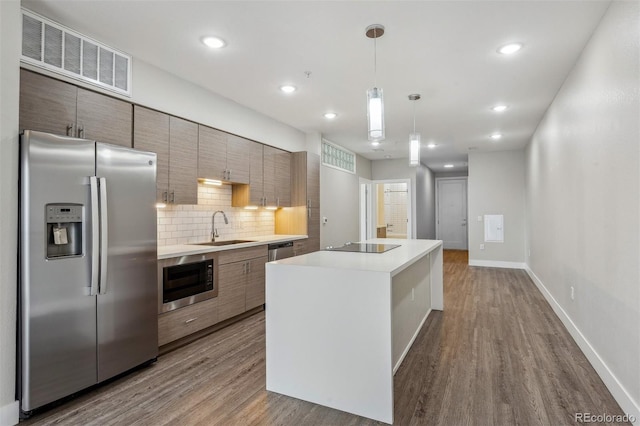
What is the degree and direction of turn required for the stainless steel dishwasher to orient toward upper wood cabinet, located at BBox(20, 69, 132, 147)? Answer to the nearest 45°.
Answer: approximately 90° to its right

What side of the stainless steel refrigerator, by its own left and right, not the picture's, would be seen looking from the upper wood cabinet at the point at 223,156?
left

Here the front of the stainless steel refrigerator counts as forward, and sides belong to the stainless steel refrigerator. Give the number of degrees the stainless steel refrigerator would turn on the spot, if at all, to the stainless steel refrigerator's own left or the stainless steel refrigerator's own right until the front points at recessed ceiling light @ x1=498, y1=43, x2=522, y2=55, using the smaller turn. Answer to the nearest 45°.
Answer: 0° — it already faces it

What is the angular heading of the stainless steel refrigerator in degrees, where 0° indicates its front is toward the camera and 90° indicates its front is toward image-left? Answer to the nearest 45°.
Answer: approximately 315°

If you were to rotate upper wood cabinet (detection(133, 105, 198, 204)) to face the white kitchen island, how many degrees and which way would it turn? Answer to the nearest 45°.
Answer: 0° — it already faces it
